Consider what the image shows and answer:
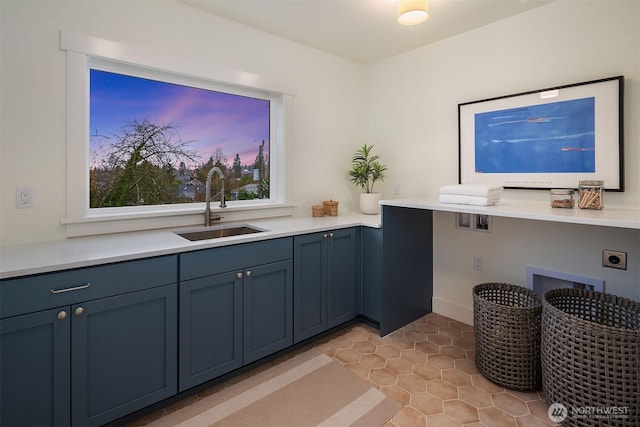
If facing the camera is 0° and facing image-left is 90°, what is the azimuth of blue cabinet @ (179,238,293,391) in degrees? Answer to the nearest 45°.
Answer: approximately 315°

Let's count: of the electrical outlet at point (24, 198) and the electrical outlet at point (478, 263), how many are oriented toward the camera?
2

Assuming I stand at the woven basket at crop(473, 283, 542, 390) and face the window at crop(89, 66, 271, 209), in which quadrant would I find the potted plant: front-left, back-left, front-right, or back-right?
front-right

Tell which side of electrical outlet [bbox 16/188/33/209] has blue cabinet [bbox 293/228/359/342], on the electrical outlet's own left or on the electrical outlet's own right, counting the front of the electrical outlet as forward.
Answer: on the electrical outlet's own left

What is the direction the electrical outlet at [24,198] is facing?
toward the camera

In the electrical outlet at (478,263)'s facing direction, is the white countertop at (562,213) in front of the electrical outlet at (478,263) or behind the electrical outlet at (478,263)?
in front

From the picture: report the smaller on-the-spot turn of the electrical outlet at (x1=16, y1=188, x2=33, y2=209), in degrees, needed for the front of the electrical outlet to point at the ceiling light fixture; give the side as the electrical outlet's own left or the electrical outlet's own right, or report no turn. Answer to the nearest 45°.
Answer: approximately 45° to the electrical outlet's own left

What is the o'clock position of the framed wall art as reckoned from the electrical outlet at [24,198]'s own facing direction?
The framed wall art is roughly at 10 o'clock from the electrical outlet.

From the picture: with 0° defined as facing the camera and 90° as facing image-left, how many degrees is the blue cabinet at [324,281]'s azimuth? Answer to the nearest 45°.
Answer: approximately 315°

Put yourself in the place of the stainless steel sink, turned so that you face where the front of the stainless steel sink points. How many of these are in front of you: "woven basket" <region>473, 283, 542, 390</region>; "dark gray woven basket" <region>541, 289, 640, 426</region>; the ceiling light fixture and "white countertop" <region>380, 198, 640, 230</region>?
4

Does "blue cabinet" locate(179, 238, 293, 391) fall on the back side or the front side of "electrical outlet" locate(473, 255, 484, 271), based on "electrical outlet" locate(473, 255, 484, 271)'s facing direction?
on the front side
